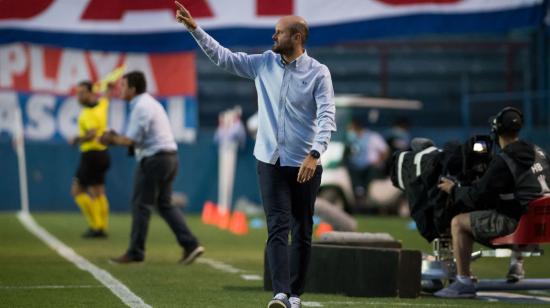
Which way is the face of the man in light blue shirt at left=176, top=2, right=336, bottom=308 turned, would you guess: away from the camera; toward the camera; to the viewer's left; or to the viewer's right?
to the viewer's left

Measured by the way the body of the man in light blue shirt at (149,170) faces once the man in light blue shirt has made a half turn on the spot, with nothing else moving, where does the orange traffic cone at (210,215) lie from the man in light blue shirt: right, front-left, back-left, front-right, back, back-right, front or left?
left

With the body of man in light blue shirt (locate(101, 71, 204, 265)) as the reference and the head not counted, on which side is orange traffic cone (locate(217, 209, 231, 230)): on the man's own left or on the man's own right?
on the man's own right

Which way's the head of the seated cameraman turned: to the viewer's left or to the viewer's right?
to the viewer's left

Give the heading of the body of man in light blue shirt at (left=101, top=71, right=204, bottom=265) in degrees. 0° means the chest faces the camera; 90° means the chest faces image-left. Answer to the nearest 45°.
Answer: approximately 90°

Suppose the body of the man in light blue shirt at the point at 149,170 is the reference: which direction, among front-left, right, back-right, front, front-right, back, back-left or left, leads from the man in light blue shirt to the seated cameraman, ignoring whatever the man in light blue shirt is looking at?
back-left

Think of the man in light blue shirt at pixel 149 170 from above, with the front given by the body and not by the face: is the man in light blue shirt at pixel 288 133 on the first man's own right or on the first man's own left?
on the first man's own left

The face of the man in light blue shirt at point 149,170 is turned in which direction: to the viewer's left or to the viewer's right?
to the viewer's left
